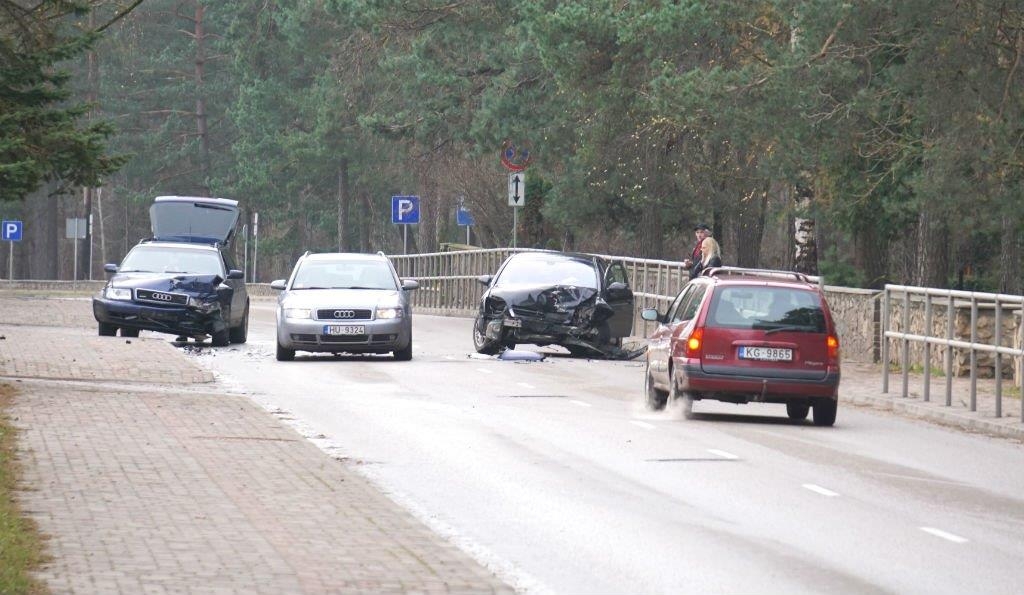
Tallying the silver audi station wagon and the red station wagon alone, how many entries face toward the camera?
1

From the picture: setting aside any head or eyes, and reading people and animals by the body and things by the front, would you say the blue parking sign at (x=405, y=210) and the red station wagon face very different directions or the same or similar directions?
very different directions

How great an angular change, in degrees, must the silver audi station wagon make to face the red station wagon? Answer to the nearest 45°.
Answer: approximately 45° to its left

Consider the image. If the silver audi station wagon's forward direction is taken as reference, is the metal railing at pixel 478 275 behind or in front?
behind

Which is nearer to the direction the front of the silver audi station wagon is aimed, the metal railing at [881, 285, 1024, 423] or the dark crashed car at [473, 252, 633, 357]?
the metal railing

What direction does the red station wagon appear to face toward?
away from the camera
